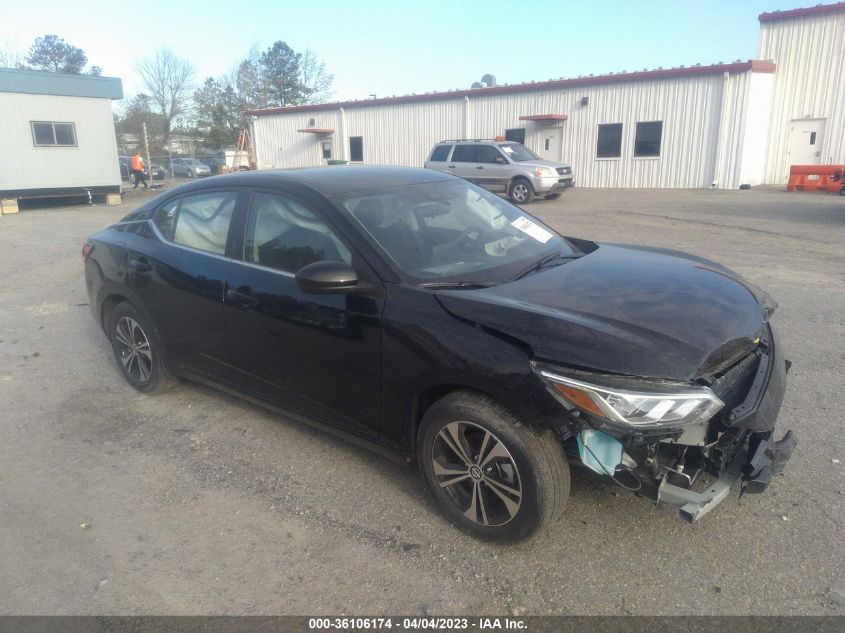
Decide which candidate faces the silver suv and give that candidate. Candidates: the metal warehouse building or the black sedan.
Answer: the metal warehouse building

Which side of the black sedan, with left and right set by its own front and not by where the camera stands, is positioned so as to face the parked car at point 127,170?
back

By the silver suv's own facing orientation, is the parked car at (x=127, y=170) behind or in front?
behind

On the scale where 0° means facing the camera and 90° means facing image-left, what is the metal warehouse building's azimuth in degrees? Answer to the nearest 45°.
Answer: approximately 45°

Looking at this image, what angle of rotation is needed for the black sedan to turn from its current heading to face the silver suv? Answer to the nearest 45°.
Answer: approximately 135° to its left

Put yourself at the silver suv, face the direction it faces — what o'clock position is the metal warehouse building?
The metal warehouse building is roughly at 9 o'clock from the silver suv.

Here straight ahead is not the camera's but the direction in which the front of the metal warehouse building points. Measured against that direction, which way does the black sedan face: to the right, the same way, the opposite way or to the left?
to the left

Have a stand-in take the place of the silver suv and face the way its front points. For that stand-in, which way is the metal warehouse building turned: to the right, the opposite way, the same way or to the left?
to the right

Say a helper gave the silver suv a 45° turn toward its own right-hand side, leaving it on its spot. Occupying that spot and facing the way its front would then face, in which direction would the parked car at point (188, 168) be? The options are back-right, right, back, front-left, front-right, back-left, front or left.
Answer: back-right

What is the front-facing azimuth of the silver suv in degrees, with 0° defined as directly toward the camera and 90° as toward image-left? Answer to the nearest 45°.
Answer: approximately 315°

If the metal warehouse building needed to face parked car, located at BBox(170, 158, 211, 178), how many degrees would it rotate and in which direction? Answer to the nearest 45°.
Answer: approximately 90° to its right

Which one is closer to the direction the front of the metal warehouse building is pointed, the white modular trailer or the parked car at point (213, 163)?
the white modular trailer

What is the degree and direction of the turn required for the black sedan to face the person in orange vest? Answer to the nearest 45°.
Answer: approximately 180°

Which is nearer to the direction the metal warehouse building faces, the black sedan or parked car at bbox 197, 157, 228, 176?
the black sedan
